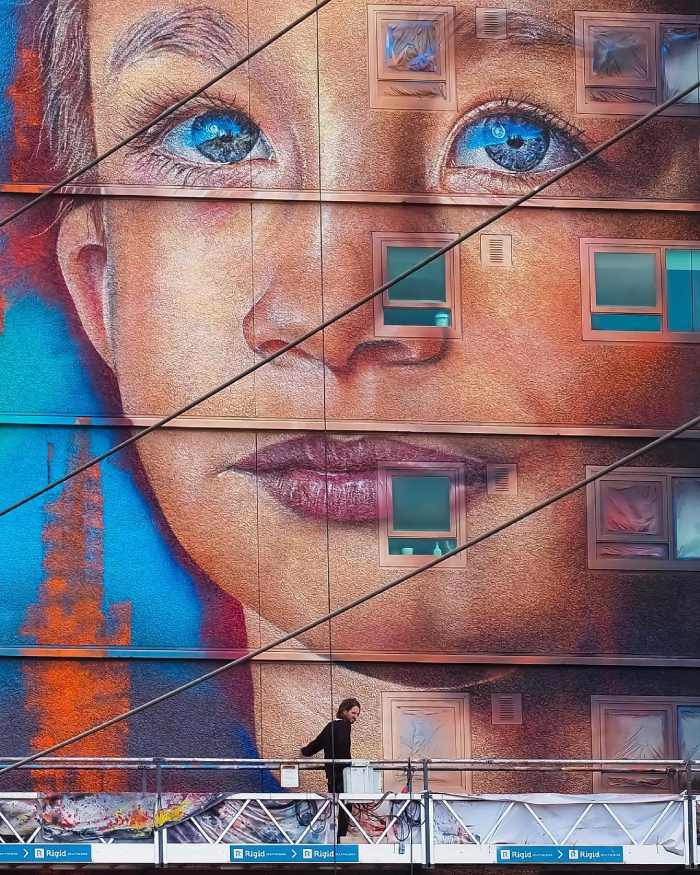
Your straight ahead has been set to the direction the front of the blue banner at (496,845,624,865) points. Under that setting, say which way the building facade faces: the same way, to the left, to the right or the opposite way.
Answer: the same way

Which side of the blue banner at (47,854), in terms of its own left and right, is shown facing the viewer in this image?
front

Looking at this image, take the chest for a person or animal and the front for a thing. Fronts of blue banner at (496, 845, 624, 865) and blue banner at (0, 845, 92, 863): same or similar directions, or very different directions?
same or similar directions

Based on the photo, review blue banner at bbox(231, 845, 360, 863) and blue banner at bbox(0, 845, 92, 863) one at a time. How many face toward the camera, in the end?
2

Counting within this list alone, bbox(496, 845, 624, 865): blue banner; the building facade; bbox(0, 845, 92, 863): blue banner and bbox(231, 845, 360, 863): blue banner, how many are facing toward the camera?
4

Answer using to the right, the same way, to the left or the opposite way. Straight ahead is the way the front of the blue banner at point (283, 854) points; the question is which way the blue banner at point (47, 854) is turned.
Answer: the same way

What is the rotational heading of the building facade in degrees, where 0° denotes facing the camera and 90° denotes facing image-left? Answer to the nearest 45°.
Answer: approximately 0°

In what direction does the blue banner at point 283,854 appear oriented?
toward the camera

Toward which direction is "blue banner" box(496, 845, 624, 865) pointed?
toward the camera

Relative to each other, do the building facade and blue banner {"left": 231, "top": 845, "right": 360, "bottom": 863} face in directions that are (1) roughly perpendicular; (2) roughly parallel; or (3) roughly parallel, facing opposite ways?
roughly parallel

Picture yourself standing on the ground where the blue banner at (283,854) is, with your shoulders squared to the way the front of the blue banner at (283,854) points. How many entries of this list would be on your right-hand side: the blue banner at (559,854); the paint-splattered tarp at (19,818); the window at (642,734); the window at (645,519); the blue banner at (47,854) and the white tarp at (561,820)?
2

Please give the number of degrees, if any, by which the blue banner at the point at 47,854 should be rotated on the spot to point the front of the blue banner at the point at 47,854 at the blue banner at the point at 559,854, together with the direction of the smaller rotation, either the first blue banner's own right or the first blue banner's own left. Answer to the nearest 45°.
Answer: approximately 90° to the first blue banner's own left
